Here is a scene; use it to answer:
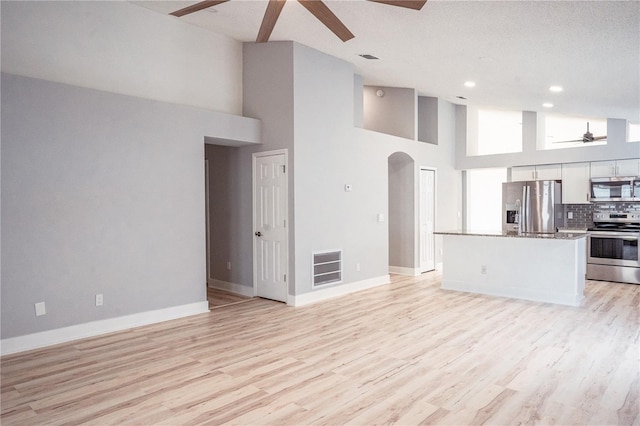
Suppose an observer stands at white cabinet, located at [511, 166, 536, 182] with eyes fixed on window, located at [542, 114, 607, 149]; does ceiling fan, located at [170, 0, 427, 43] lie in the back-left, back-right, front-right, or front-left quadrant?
back-right

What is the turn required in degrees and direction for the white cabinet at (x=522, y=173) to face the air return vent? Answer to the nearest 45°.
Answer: approximately 45° to its right

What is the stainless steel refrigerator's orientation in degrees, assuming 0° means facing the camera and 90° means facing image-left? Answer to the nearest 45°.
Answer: approximately 0°

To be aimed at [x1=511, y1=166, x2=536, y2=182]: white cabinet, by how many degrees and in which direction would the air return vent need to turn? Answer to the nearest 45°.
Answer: approximately 90° to its left

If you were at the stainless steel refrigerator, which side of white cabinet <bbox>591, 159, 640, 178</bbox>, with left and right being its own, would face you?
right

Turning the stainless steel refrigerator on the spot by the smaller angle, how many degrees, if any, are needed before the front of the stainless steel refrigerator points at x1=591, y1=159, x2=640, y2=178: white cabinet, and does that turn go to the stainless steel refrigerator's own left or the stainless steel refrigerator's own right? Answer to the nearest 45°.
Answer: approximately 90° to the stainless steel refrigerator's own left

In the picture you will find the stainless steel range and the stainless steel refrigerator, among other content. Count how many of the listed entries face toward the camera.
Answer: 2
